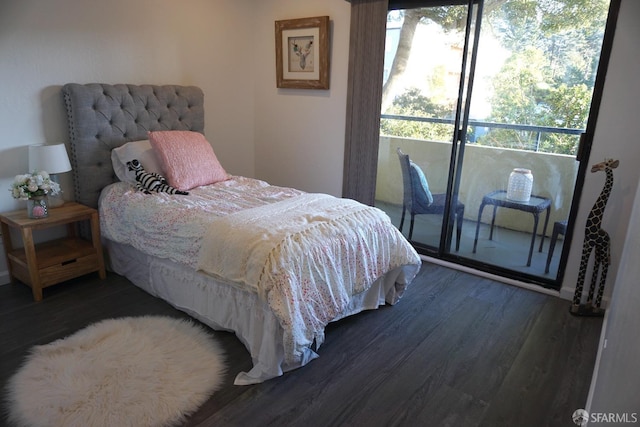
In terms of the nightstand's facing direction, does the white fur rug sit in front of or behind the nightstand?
in front

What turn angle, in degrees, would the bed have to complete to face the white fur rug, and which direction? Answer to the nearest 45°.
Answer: approximately 90° to its right

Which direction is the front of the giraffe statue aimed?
to the viewer's left

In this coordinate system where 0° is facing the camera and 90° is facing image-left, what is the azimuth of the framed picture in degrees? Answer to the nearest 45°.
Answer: approximately 45°

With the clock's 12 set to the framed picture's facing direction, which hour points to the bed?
The bed is roughly at 11 o'clock from the framed picture.

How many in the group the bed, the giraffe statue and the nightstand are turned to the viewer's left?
1

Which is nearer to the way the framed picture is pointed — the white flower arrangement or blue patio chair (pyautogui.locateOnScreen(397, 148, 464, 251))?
the white flower arrangement

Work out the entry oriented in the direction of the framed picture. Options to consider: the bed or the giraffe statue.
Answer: the giraffe statue

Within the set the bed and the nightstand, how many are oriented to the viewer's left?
0

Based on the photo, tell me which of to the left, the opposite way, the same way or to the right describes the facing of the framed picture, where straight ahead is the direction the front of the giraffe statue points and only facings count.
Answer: to the left

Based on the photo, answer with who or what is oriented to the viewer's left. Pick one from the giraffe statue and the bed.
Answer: the giraffe statue
